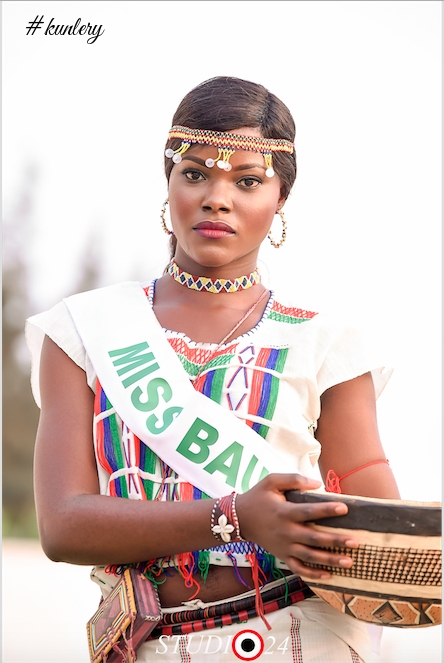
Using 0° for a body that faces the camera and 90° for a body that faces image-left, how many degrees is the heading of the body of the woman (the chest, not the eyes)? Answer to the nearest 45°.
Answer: approximately 0°
